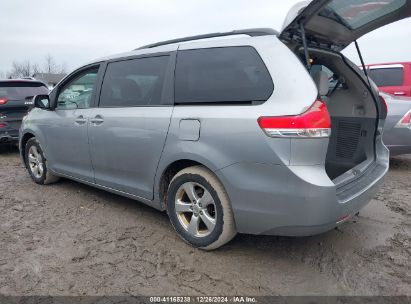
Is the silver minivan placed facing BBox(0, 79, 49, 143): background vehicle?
yes

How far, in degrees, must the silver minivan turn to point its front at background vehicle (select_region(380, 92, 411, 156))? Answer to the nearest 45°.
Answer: approximately 90° to its right

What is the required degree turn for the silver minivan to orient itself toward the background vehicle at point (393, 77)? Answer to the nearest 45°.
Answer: approximately 90° to its right

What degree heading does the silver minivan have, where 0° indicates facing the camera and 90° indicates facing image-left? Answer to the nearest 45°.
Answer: approximately 135°
